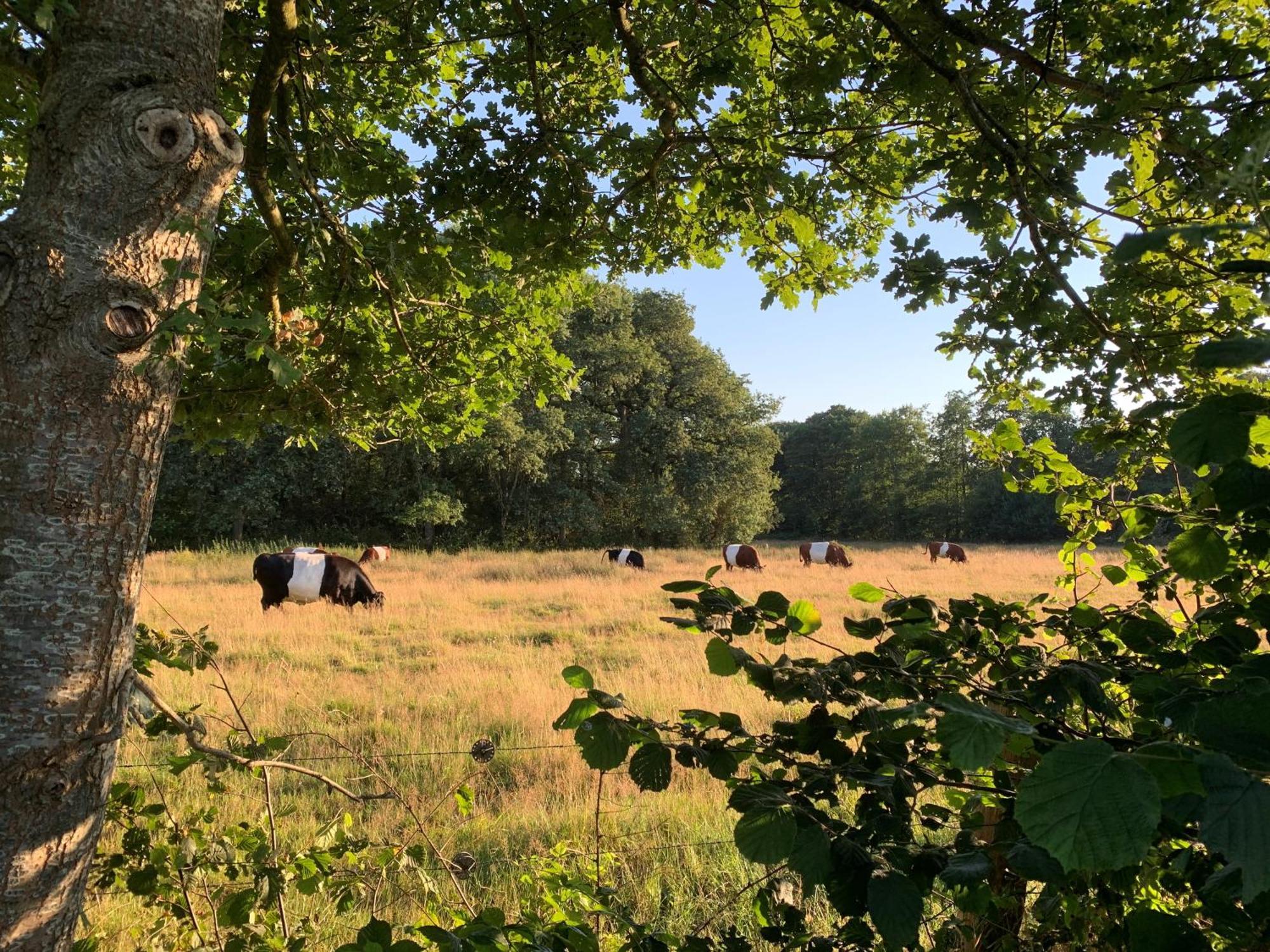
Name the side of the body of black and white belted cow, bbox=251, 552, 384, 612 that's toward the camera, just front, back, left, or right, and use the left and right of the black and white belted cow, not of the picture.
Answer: right

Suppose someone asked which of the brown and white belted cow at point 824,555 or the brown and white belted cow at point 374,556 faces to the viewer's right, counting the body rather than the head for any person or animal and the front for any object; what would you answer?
the brown and white belted cow at point 824,555

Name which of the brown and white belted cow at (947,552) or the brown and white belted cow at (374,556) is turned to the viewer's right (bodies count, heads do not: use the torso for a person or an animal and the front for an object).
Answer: the brown and white belted cow at (947,552)

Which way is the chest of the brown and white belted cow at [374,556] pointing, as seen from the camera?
to the viewer's left

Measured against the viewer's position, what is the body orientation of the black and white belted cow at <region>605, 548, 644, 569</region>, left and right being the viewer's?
facing to the right of the viewer

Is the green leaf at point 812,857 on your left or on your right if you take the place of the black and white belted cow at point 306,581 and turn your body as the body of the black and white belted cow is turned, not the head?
on your right

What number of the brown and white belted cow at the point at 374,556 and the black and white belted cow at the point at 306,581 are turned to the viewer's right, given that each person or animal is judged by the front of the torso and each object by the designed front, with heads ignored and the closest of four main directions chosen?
1

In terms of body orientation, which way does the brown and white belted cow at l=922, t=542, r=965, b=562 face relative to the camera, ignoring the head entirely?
to the viewer's right

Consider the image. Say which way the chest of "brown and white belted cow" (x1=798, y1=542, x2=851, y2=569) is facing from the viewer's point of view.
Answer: to the viewer's right
